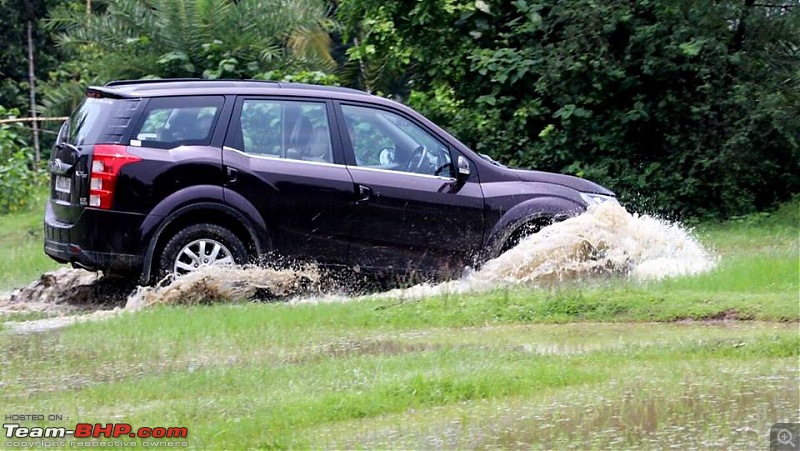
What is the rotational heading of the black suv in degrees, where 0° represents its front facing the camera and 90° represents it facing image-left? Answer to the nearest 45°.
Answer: approximately 270°
